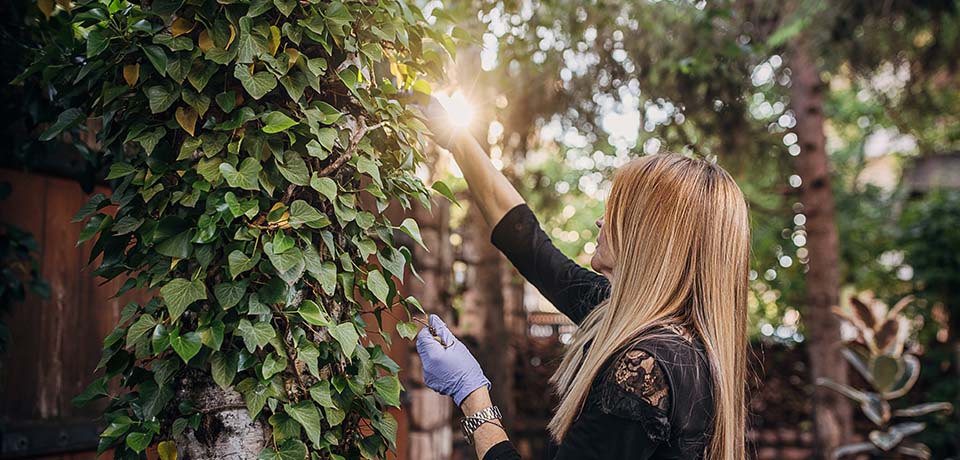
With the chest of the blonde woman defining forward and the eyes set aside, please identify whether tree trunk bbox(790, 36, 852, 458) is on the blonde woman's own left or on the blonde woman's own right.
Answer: on the blonde woman's own right

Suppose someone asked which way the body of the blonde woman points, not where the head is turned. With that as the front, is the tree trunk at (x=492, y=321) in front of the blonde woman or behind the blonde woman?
in front

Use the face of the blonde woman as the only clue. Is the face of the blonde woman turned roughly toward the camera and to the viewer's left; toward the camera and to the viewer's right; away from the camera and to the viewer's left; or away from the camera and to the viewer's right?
away from the camera and to the viewer's left

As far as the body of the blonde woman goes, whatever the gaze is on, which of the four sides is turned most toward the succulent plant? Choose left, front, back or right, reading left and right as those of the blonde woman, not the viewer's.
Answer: right

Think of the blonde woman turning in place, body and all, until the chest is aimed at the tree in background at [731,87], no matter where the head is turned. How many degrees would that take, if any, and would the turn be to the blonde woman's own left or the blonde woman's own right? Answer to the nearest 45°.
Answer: approximately 45° to the blonde woman's own right

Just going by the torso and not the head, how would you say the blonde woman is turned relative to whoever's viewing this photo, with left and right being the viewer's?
facing away from the viewer and to the left of the viewer
